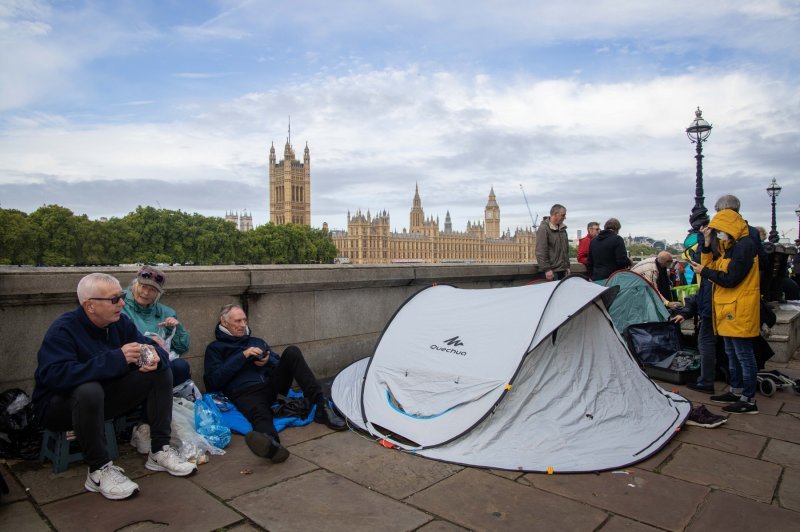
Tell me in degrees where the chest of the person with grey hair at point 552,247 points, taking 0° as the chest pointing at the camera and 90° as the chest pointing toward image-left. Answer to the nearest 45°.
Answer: approximately 315°

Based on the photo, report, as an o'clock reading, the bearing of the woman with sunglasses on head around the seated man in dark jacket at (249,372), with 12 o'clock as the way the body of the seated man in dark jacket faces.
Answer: The woman with sunglasses on head is roughly at 4 o'clock from the seated man in dark jacket.

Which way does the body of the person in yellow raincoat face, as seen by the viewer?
to the viewer's left

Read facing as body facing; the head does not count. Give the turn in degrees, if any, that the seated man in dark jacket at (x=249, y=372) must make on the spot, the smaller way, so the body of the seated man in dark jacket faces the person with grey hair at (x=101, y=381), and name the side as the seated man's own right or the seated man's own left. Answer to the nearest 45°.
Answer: approximately 90° to the seated man's own right

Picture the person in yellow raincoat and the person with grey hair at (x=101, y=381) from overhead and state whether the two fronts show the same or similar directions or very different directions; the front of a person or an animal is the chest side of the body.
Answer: very different directions

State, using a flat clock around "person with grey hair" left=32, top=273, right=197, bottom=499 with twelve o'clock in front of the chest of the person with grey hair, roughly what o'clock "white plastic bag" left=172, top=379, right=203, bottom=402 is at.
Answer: The white plastic bag is roughly at 9 o'clock from the person with grey hair.

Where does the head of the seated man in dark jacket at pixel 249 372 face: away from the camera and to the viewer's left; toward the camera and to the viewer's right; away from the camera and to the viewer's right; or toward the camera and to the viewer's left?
toward the camera and to the viewer's right

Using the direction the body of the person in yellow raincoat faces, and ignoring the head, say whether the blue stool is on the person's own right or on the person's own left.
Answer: on the person's own left
